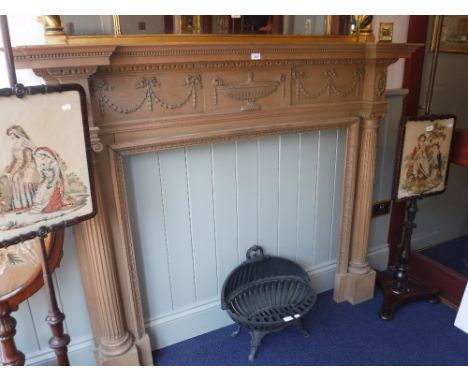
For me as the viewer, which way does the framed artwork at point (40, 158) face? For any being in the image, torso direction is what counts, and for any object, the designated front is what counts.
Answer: facing the viewer and to the right of the viewer

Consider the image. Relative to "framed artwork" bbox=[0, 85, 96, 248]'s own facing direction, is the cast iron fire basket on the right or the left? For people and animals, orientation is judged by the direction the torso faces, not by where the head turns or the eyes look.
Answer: on its left

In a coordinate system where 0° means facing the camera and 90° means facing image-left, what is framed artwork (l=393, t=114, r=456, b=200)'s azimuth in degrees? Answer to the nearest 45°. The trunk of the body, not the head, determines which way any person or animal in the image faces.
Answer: approximately 315°

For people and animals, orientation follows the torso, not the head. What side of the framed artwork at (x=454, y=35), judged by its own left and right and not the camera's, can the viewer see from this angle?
front

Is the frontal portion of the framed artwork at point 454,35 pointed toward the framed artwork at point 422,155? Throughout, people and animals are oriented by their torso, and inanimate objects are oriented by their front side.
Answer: yes

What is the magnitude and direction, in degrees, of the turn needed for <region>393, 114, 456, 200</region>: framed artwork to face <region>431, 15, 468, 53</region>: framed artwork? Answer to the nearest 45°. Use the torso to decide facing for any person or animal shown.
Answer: approximately 135° to its left

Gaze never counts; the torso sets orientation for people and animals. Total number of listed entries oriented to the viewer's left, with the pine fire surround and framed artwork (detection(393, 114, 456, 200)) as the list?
0
